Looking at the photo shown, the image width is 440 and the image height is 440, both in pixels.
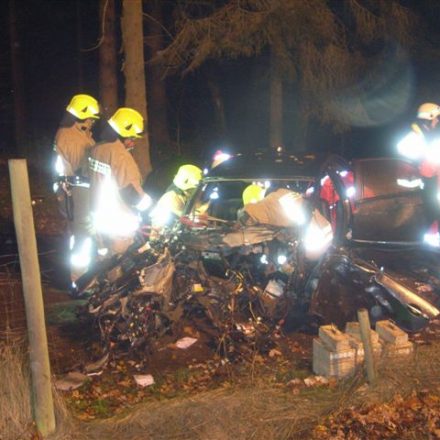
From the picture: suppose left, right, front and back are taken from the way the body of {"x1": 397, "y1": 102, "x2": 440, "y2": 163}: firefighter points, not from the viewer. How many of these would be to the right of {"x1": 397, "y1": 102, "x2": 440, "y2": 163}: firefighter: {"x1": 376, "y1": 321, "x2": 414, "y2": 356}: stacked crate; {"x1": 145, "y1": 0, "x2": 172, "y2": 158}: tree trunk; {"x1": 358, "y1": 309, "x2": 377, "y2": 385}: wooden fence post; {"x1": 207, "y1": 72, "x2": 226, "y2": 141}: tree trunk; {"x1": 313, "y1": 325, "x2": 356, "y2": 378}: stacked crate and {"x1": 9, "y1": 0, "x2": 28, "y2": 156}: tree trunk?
3

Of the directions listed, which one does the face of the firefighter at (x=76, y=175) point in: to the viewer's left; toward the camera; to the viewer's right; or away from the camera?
to the viewer's right

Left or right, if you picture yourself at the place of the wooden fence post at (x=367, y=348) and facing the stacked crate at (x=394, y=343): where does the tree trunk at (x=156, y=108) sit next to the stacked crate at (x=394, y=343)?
left

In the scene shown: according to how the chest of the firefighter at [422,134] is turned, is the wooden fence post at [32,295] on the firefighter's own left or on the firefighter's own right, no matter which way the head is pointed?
on the firefighter's own right
